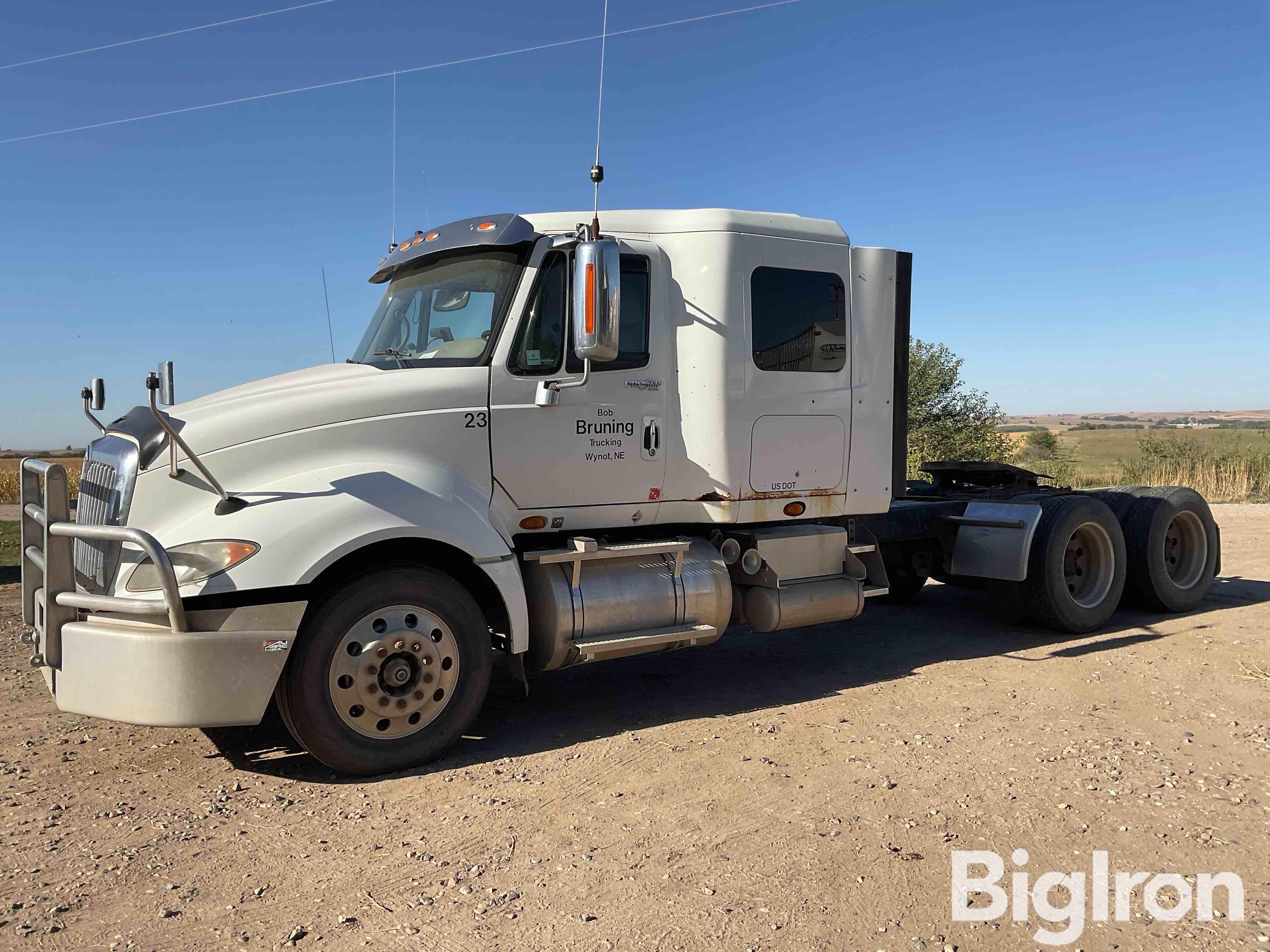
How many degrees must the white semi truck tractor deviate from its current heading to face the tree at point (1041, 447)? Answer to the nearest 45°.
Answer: approximately 180°

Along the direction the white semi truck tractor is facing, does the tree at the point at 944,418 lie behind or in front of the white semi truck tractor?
behind

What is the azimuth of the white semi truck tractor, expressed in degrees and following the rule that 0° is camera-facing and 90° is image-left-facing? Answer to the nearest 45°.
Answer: approximately 45°
